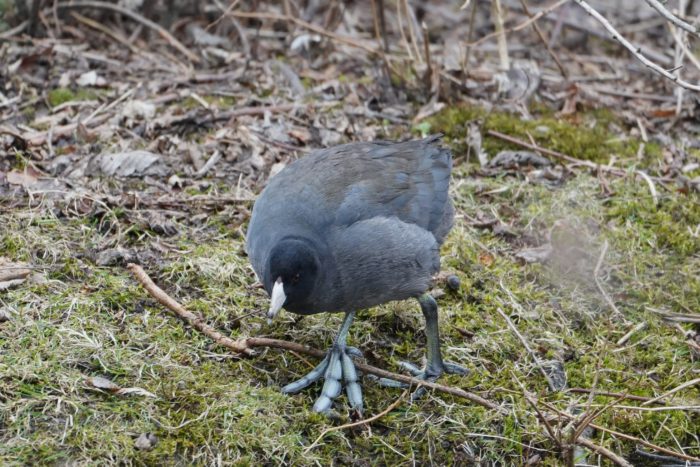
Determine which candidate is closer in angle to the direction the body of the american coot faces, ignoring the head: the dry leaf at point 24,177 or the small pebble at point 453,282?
the dry leaf

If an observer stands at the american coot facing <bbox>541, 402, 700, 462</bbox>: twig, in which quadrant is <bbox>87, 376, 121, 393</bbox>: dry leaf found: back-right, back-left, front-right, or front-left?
back-right

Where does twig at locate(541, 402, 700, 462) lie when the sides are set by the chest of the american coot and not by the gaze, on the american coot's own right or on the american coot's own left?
on the american coot's own left

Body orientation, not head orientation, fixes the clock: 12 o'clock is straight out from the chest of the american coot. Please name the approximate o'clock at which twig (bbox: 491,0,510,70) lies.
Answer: The twig is roughly at 5 o'clock from the american coot.

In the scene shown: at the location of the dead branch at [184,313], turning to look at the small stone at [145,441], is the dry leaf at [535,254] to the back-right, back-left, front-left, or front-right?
back-left

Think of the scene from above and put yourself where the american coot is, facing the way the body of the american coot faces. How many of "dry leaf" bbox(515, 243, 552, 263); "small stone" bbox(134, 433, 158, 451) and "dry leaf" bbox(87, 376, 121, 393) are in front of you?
2

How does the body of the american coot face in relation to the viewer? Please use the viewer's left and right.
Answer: facing the viewer and to the left of the viewer

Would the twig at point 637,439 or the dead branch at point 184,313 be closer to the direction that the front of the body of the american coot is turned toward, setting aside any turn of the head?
the dead branch

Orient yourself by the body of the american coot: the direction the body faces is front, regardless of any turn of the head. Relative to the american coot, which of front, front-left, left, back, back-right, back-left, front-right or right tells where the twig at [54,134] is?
right

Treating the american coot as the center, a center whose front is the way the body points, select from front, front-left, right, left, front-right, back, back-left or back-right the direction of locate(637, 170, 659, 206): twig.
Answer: back

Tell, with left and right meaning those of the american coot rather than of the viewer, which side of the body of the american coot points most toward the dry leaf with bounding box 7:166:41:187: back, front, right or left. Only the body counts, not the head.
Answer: right

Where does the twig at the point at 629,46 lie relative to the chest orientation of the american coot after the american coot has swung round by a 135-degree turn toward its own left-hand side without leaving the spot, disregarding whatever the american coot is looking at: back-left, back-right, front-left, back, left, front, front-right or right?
front

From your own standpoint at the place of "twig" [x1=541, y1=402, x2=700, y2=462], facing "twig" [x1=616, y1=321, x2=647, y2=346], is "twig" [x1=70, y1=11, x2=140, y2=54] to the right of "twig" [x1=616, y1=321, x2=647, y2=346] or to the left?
left

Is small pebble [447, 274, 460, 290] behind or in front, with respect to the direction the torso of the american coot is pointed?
behind

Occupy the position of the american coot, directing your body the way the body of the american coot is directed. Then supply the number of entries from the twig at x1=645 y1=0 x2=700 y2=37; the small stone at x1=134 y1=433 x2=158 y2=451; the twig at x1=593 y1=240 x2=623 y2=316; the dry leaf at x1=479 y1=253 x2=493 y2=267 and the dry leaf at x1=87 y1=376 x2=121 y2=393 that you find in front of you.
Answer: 2

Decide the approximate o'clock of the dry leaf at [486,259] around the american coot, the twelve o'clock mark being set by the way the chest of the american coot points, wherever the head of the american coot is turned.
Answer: The dry leaf is roughly at 6 o'clock from the american coot.

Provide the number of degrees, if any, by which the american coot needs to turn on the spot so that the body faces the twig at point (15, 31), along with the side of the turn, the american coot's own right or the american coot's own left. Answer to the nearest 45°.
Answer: approximately 90° to the american coot's own right
